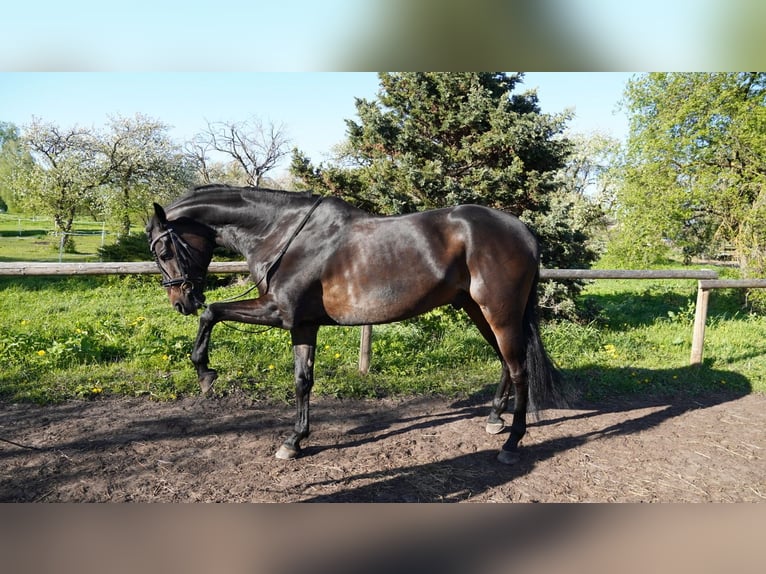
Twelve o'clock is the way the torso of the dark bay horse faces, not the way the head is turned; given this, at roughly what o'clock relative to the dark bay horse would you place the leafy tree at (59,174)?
The leafy tree is roughly at 2 o'clock from the dark bay horse.

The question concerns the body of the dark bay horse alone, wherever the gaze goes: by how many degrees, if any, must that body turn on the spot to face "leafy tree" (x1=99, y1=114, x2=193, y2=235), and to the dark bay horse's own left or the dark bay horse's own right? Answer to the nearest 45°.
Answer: approximately 45° to the dark bay horse's own right

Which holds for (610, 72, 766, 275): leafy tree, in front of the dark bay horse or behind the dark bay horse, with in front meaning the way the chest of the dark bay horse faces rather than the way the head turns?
behind

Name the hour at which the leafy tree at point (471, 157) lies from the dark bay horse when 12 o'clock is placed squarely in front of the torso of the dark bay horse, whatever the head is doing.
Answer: The leafy tree is roughly at 4 o'clock from the dark bay horse.

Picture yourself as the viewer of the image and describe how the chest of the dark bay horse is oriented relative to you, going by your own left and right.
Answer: facing to the left of the viewer
